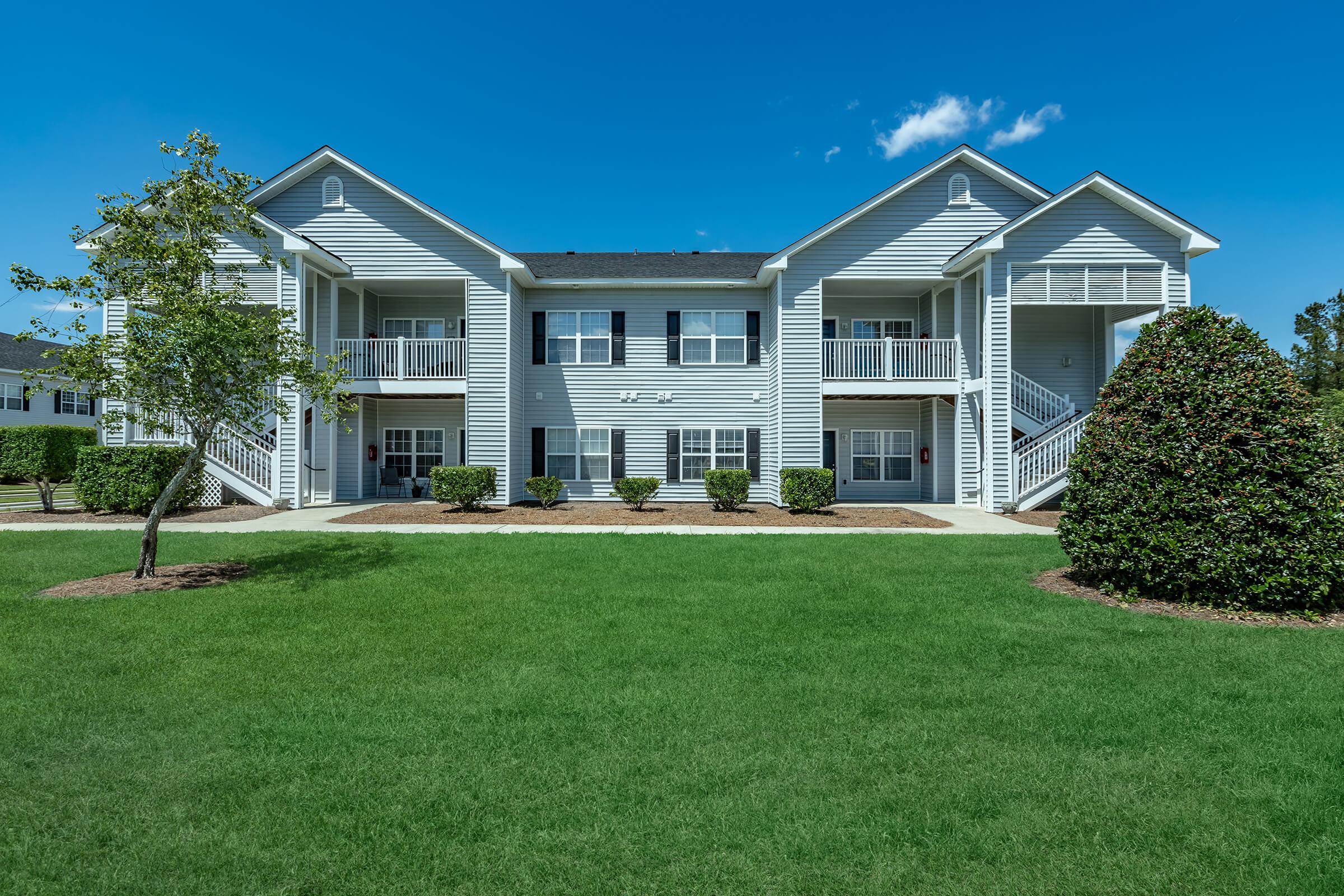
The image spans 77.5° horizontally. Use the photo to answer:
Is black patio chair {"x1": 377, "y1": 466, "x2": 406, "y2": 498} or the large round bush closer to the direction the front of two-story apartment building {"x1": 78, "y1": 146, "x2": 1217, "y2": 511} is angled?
the large round bush

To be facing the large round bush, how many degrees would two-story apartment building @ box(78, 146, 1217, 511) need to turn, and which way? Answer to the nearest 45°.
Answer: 0° — it already faces it

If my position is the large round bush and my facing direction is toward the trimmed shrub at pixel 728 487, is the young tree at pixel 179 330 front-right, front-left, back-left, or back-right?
front-left

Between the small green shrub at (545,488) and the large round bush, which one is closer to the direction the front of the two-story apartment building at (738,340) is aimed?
the large round bush

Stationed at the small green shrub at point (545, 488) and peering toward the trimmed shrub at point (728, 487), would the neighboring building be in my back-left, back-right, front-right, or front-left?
back-left

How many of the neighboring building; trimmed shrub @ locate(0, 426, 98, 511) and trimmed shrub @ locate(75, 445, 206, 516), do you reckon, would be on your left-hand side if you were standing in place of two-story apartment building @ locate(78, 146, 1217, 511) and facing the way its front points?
0

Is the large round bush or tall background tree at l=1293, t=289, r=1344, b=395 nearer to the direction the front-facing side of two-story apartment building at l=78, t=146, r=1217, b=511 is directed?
the large round bush

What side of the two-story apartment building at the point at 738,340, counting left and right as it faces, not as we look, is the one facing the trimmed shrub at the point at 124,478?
right

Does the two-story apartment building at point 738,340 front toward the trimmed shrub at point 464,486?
no

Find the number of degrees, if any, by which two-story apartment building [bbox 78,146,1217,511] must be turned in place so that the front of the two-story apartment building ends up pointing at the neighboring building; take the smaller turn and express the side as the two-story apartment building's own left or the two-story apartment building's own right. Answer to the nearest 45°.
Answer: approximately 135° to the two-story apartment building's own right

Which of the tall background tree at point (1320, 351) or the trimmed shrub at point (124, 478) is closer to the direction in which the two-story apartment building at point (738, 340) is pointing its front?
the trimmed shrub

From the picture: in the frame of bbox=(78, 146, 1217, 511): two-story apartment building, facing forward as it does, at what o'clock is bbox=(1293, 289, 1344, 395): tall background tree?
The tall background tree is roughly at 8 o'clock from the two-story apartment building.

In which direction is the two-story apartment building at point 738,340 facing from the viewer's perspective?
toward the camera

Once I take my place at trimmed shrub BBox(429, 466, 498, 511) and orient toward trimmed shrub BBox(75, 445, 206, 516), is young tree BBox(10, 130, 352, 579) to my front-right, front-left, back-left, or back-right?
front-left
